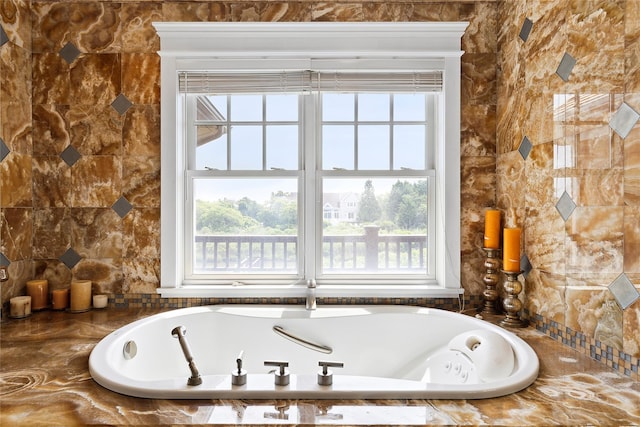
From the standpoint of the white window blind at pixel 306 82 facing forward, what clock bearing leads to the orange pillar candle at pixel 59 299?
The orange pillar candle is roughly at 3 o'clock from the white window blind.

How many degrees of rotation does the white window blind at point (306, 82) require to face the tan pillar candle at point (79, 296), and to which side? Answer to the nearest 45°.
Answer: approximately 90° to its right

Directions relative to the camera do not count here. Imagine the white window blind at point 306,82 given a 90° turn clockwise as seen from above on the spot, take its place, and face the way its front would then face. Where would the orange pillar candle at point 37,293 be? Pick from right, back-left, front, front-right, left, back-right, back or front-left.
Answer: front

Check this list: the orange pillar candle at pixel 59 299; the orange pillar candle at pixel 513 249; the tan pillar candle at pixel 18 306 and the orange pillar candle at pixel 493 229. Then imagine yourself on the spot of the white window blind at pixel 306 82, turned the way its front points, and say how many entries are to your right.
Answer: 2

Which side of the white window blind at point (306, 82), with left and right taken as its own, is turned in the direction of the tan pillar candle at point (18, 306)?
right

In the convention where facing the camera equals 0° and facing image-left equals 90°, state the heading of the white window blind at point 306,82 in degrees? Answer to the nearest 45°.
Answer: approximately 0°
